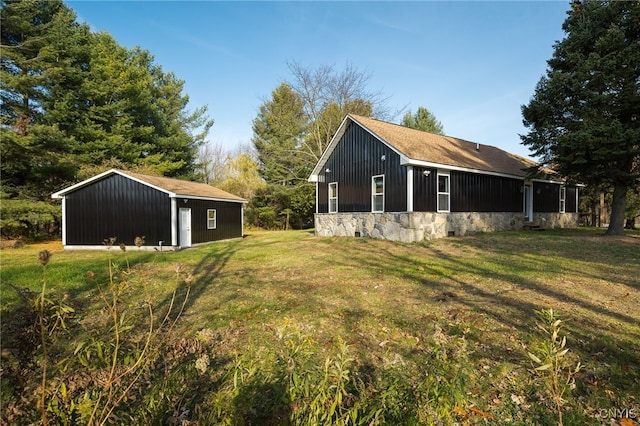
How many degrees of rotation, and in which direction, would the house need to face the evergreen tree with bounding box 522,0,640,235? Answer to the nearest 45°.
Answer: approximately 45° to its left

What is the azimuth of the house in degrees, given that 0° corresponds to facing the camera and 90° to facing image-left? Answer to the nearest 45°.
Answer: approximately 315°

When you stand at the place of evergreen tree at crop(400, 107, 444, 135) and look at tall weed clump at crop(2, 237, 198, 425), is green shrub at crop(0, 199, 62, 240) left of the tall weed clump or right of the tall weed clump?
right

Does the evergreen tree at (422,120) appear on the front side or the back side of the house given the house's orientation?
on the back side

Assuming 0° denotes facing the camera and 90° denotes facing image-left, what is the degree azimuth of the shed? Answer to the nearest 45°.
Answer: approximately 315°

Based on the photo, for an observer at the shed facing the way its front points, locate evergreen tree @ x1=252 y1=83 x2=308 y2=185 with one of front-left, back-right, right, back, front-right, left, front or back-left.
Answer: left

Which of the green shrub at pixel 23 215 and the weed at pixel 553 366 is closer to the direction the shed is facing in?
the weed

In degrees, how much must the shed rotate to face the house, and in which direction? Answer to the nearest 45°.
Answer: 0° — it already faces it

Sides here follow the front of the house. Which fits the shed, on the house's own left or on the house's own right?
on the house's own right

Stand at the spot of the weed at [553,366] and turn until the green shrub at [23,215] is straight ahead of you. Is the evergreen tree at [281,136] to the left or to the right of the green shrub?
right

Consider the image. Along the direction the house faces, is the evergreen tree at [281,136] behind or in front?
behind

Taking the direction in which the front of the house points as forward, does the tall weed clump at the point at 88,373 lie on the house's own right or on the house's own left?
on the house's own right

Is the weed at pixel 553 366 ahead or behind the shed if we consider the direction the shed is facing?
ahead
